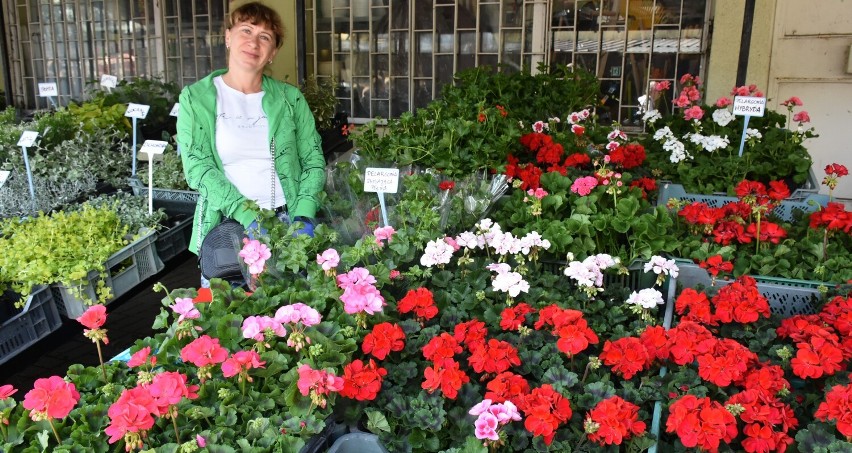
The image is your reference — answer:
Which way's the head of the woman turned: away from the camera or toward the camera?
toward the camera

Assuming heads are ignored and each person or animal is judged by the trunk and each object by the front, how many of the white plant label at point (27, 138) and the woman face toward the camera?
2

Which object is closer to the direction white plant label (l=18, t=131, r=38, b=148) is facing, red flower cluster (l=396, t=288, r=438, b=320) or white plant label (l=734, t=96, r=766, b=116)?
the red flower cluster

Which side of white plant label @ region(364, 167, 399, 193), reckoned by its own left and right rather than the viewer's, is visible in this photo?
front

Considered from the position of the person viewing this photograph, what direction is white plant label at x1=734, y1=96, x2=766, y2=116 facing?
facing the viewer

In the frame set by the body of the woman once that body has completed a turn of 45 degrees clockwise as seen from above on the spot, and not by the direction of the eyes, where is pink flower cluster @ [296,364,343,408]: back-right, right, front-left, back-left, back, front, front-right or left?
front-left

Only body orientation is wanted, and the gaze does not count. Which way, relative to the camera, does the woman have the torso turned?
toward the camera

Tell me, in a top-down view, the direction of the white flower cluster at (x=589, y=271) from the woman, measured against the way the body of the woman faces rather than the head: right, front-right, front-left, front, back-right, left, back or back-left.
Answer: front-left

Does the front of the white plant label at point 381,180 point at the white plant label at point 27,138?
no

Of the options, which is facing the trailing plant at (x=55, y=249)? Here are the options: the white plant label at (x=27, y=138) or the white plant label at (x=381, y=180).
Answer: the white plant label at (x=27, y=138)

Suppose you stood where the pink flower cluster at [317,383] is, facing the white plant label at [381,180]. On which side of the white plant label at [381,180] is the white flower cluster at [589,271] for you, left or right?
right

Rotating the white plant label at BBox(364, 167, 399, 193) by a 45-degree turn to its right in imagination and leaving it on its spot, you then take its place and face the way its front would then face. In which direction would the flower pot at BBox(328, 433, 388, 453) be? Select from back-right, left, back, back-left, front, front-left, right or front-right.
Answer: front-left

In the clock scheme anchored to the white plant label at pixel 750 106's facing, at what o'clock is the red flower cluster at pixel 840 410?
The red flower cluster is roughly at 12 o'clock from the white plant label.

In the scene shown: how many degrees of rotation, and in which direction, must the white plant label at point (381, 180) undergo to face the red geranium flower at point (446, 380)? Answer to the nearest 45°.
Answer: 0° — it already faces it

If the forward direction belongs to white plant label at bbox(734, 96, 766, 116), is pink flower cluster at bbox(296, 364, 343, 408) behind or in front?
in front

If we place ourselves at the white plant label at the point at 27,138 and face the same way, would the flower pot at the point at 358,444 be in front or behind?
in front

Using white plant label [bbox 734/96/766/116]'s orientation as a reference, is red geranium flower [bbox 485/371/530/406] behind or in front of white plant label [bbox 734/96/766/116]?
in front

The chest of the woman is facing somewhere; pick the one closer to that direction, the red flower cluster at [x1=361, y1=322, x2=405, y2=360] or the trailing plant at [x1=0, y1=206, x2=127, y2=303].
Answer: the red flower cluster

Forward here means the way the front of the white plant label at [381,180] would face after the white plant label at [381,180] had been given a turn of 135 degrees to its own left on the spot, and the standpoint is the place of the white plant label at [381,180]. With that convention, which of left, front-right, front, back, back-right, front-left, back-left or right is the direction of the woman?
left
